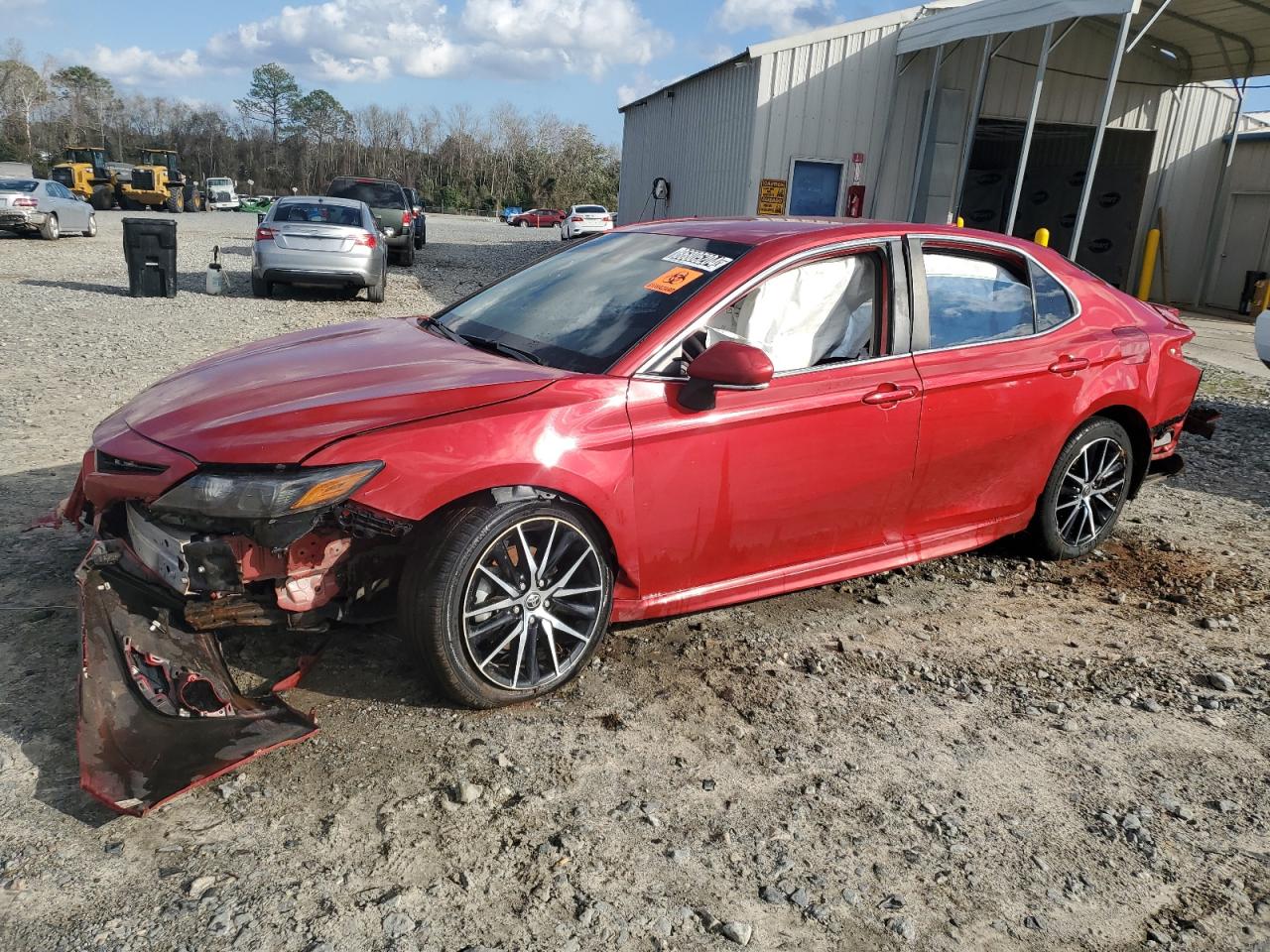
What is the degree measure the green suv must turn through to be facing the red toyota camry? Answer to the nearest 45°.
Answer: approximately 180°

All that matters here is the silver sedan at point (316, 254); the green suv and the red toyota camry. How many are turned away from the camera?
2

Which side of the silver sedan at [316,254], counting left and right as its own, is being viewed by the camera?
back

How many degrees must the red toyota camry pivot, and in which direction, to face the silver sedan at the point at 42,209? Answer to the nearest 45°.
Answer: approximately 90° to its right

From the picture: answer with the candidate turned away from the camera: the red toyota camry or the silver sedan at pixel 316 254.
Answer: the silver sedan

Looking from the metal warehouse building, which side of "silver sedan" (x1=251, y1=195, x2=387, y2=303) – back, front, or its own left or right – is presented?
right

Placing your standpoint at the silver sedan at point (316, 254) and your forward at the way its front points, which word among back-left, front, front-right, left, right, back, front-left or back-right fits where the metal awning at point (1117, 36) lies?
right

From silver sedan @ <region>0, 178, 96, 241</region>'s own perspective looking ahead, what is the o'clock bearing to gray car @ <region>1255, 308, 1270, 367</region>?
The gray car is roughly at 4 o'clock from the silver sedan.

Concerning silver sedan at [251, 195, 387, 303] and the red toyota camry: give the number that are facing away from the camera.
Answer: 1

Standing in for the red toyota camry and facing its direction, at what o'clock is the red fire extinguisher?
The red fire extinguisher is roughly at 5 o'clock from the red toyota camry.

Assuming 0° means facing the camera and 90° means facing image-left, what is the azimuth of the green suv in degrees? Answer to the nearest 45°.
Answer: approximately 180°

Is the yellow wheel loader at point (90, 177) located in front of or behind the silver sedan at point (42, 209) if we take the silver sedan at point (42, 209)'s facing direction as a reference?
in front
